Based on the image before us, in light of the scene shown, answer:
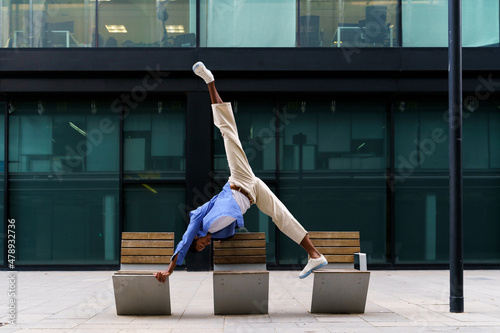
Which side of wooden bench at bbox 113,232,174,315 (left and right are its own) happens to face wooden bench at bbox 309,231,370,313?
left

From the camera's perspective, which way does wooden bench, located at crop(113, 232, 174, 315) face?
toward the camera

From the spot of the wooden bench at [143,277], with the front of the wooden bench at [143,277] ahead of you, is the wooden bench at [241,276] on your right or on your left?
on your left

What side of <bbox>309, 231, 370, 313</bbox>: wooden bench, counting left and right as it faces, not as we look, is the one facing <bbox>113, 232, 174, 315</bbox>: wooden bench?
right

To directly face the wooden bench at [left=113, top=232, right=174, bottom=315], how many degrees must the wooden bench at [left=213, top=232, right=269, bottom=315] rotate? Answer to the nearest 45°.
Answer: approximately 90° to its right

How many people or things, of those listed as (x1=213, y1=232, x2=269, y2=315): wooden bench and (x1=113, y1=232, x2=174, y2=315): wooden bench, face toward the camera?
2

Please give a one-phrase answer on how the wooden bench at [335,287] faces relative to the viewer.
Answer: facing the viewer

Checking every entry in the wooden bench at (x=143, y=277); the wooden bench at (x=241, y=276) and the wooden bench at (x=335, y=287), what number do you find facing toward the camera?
3

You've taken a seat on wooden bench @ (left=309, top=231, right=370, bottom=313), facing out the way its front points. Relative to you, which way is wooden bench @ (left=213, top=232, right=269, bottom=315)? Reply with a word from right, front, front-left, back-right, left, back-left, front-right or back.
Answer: right

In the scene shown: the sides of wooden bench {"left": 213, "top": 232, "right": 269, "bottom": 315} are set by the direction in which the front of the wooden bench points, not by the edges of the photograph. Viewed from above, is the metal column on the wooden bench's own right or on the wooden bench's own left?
on the wooden bench's own left

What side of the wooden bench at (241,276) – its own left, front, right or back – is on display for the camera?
front

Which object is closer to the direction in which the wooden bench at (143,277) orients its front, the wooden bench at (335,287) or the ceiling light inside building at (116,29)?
the wooden bench

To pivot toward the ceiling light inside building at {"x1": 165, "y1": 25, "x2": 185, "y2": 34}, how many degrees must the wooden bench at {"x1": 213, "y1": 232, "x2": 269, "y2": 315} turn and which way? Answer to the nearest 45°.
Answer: approximately 180°

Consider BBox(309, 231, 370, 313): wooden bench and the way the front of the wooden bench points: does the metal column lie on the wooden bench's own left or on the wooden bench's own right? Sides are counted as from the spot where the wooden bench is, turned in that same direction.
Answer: on the wooden bench's own left
